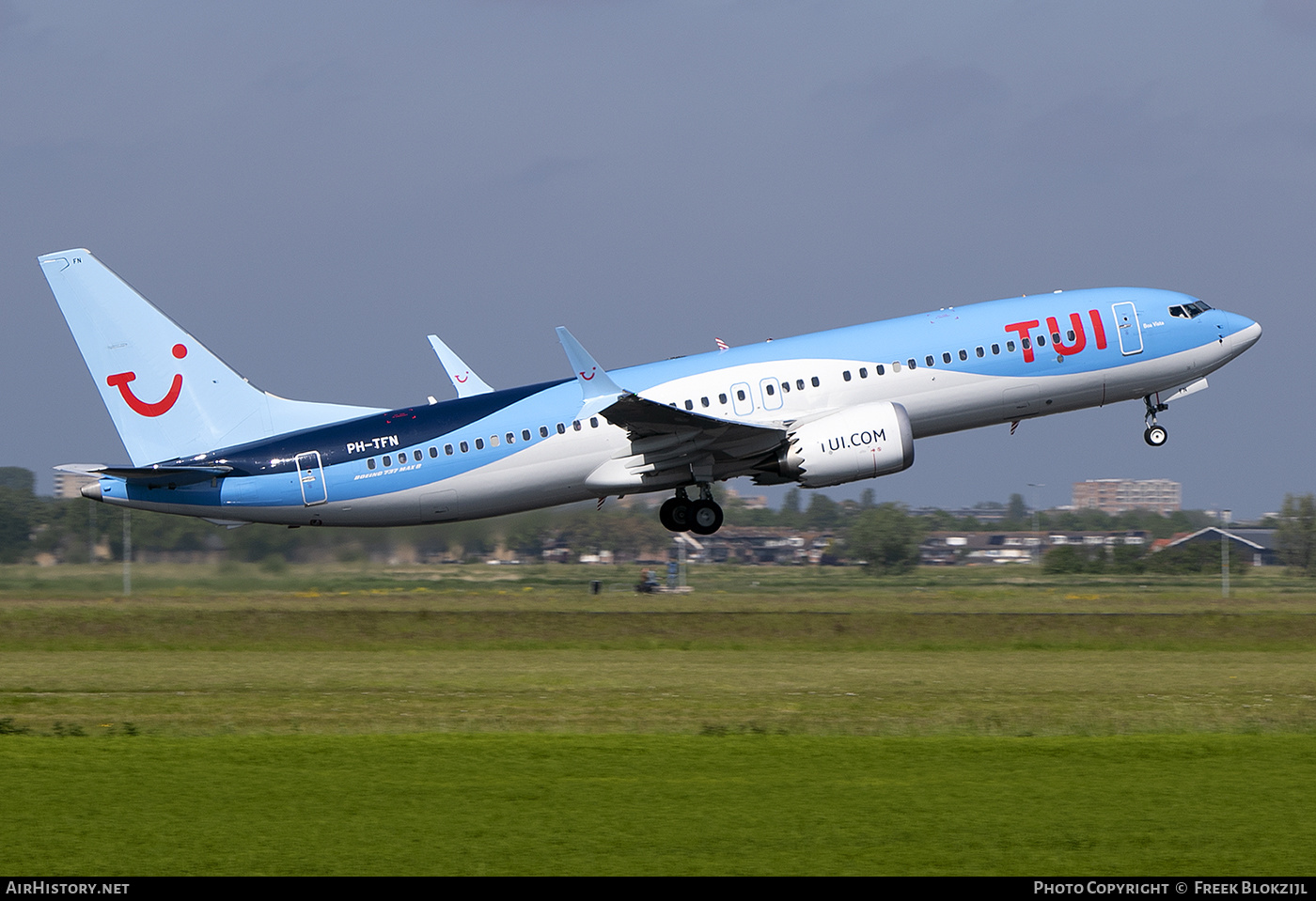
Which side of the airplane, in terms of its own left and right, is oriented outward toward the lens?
right
